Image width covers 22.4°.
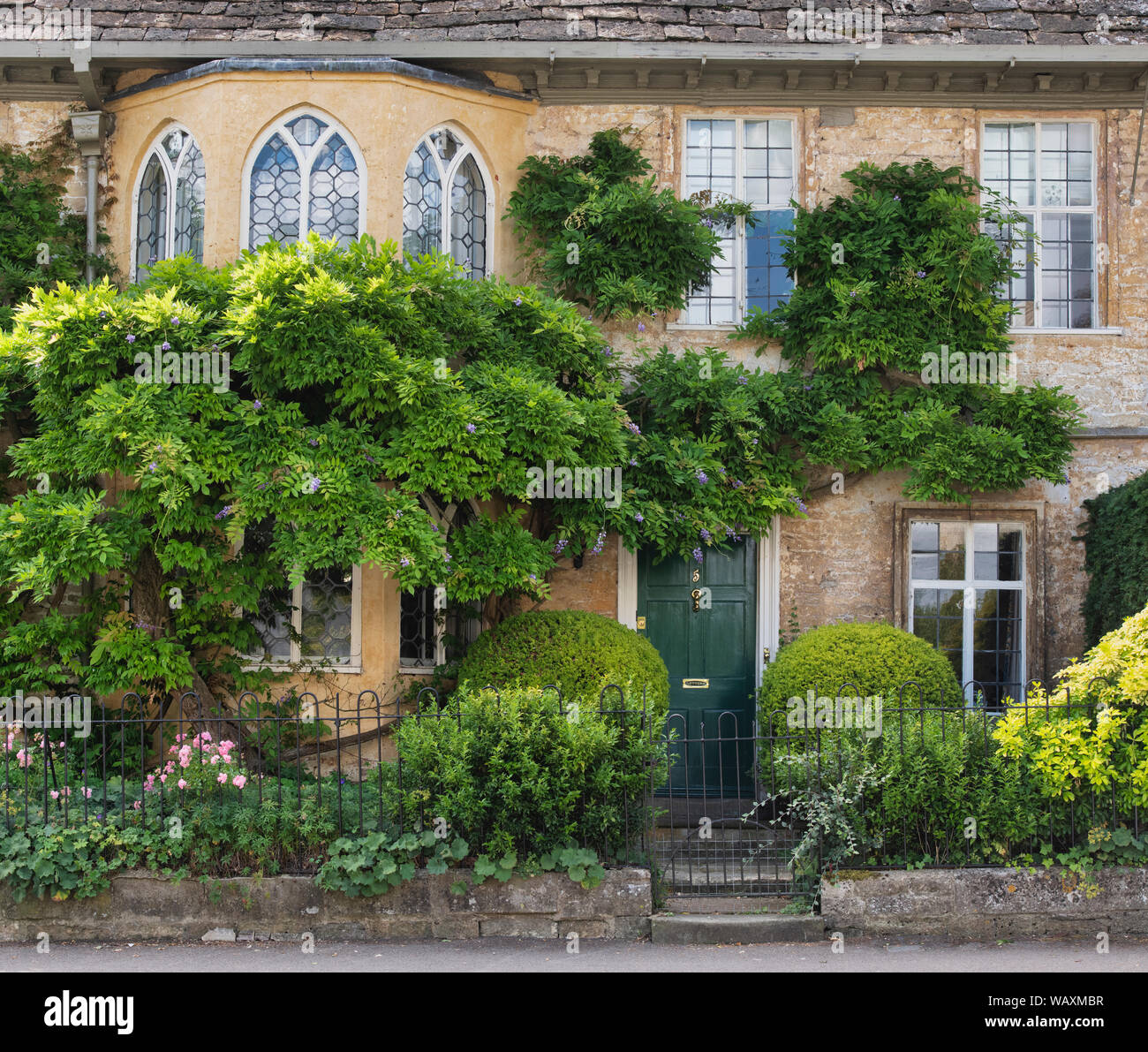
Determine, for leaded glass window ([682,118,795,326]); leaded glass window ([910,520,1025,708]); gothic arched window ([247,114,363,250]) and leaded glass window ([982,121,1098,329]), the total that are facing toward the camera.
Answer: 4

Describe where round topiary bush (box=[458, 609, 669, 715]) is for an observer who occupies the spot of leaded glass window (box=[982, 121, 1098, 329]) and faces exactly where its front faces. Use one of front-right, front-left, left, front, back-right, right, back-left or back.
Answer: front-right

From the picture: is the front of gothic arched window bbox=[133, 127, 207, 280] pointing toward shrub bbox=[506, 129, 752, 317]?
no

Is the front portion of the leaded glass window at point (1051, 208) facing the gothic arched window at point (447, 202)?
no

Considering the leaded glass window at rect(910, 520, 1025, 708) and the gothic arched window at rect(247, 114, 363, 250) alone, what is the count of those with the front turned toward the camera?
2

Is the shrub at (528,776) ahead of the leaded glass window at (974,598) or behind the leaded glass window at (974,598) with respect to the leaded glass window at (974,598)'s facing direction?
ahead

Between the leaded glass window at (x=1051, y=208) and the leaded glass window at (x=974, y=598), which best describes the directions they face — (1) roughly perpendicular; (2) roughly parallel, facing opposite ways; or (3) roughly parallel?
roughly parallel

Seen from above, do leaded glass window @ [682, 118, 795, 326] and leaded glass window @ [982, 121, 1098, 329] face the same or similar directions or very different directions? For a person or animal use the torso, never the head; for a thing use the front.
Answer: same or similar directions

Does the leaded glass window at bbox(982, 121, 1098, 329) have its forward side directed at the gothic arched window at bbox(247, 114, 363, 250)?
no

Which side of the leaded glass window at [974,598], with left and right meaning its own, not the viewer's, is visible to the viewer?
front

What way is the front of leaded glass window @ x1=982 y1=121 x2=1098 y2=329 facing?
toward the camera

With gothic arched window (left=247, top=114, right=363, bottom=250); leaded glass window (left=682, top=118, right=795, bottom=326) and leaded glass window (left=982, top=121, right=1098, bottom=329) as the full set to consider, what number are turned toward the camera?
3
